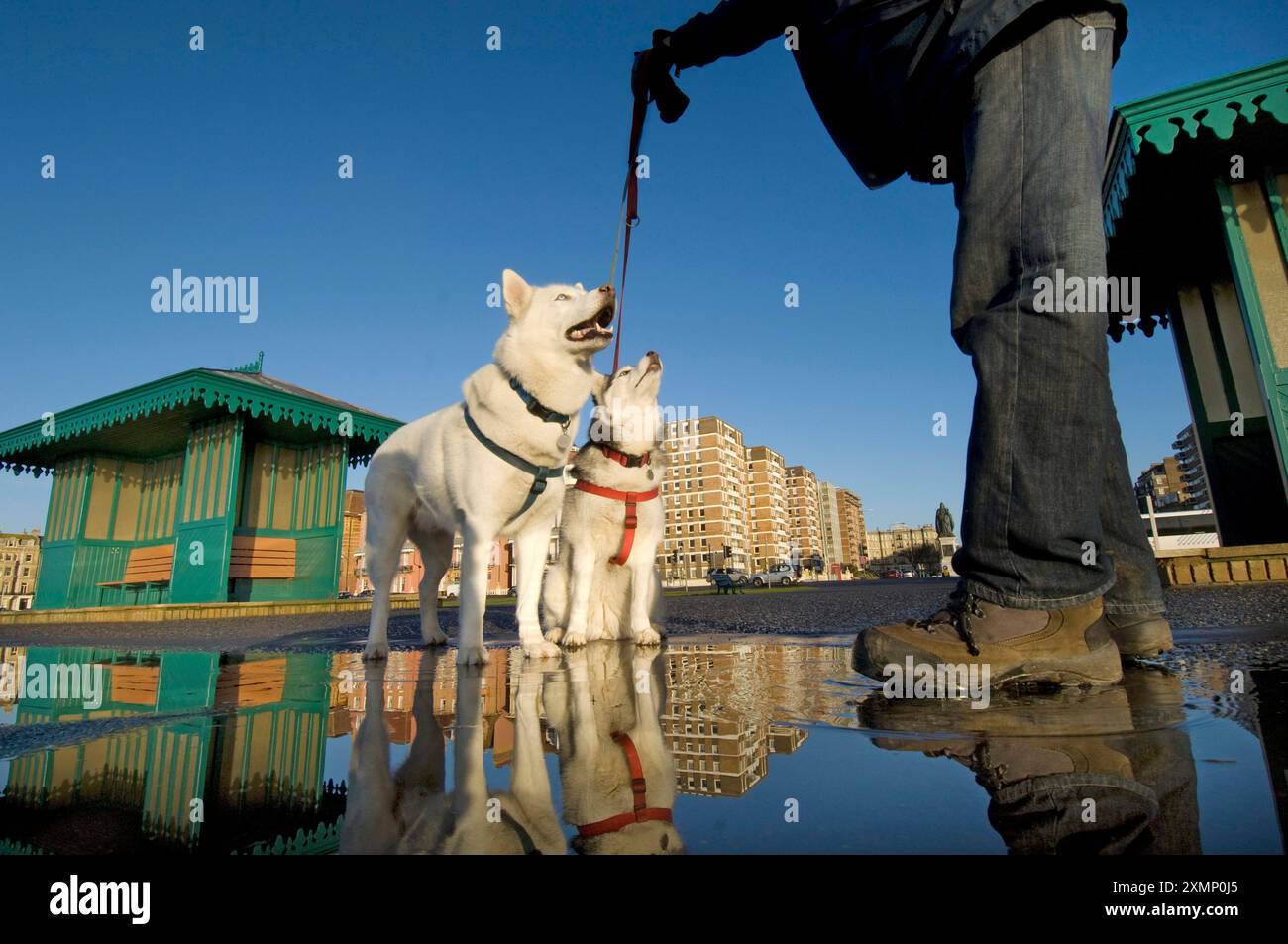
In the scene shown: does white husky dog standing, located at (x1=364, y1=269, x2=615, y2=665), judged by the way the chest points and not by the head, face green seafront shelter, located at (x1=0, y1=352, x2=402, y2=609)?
no

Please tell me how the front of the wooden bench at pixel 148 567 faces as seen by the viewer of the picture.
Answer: facing the viewer and to the left of the viewer

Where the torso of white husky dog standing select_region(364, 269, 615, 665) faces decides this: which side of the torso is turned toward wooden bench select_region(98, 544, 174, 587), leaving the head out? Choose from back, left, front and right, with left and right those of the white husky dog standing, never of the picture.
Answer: back

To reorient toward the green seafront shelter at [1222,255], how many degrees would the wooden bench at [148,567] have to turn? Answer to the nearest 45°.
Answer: approximately 90° to its left

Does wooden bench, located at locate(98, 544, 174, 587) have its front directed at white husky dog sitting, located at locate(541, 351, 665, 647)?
no

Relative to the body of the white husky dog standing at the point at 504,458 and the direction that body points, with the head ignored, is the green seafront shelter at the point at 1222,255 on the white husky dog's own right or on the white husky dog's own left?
on the white husky dog's own left

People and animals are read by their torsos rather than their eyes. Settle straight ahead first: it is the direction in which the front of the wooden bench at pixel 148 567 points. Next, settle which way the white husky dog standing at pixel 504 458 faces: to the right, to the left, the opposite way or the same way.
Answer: to the left

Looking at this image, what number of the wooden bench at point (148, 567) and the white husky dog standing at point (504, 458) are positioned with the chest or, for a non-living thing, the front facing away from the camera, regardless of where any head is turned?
0

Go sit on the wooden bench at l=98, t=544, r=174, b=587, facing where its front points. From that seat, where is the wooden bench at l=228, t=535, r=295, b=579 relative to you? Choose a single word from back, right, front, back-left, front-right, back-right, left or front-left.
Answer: left

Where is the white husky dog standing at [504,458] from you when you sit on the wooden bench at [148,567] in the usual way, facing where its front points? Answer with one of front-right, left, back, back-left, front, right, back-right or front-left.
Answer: front-left

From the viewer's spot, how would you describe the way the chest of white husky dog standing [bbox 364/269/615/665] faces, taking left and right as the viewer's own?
facing the viewer and to the right of the viewer

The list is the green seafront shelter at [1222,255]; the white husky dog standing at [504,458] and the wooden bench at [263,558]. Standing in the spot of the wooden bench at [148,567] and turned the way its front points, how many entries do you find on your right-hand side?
0
